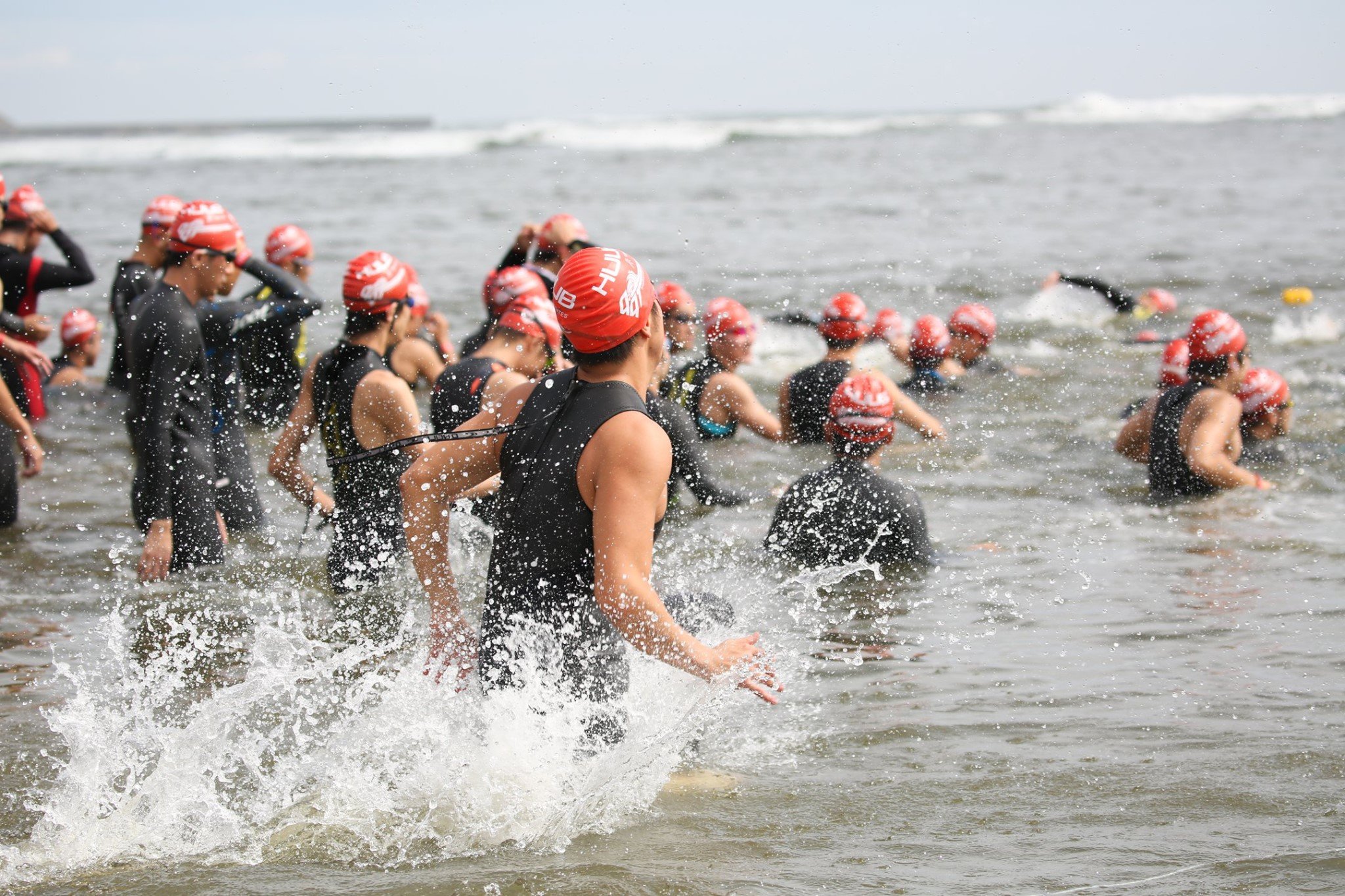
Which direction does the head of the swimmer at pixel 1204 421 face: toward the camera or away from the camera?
away from the camera

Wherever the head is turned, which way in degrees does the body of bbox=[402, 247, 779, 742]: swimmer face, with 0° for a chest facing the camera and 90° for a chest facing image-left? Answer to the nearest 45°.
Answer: approximately 225°

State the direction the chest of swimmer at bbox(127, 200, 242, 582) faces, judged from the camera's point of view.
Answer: to the viewer's right
